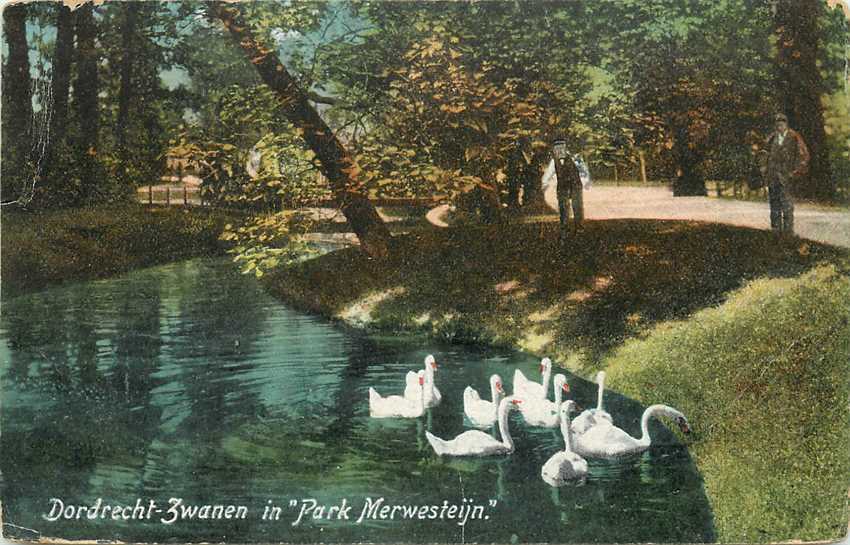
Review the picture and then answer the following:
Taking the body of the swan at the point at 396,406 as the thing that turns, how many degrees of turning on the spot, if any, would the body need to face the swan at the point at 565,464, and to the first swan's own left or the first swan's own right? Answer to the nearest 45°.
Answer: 0° — it already faces it

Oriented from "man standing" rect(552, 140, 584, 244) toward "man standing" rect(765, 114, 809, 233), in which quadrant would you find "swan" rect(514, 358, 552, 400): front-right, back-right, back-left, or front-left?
back-right

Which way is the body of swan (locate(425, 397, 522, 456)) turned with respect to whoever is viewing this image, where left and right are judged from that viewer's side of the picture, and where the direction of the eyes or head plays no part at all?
facing to the right of the viewer

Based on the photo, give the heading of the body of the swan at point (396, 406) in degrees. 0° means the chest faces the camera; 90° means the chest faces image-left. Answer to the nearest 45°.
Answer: approximately 270°

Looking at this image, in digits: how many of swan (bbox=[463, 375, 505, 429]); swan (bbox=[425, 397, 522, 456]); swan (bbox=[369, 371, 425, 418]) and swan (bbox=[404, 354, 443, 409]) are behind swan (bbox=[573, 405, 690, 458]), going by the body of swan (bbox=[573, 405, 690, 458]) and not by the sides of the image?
4

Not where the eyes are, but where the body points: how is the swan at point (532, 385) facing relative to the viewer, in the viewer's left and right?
facing to the right of the viewer

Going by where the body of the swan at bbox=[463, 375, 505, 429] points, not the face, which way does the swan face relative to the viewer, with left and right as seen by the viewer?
facing to the right of the viewer

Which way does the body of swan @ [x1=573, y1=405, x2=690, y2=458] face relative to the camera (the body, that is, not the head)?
to the viewer's right
